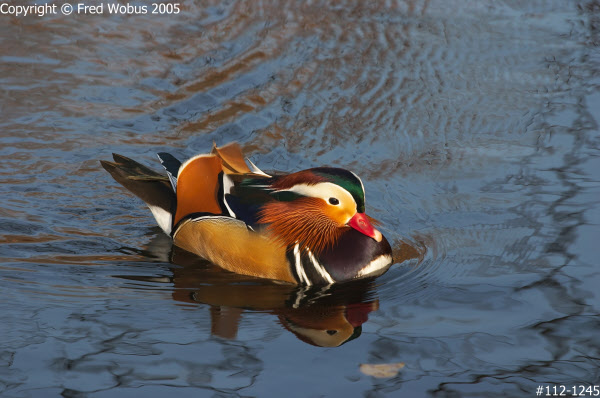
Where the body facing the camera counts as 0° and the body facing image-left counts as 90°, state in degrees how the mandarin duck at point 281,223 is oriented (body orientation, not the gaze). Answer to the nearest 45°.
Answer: approximately 315°
